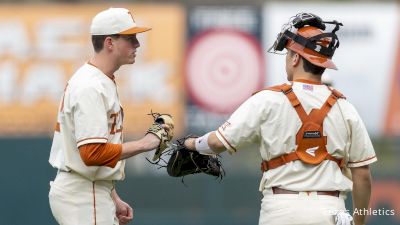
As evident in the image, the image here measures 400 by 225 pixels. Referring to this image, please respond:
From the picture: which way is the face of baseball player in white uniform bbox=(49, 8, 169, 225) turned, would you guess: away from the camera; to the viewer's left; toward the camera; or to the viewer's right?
to the viewer's right

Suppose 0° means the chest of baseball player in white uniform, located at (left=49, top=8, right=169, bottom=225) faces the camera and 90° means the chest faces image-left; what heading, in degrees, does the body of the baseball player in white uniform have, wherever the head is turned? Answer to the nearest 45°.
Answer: approximately 270°

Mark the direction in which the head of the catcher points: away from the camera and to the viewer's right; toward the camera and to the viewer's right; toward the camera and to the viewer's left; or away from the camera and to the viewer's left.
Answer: away from the camera and to the viewer's left

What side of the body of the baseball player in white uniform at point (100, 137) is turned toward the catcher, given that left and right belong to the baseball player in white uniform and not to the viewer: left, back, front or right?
front
